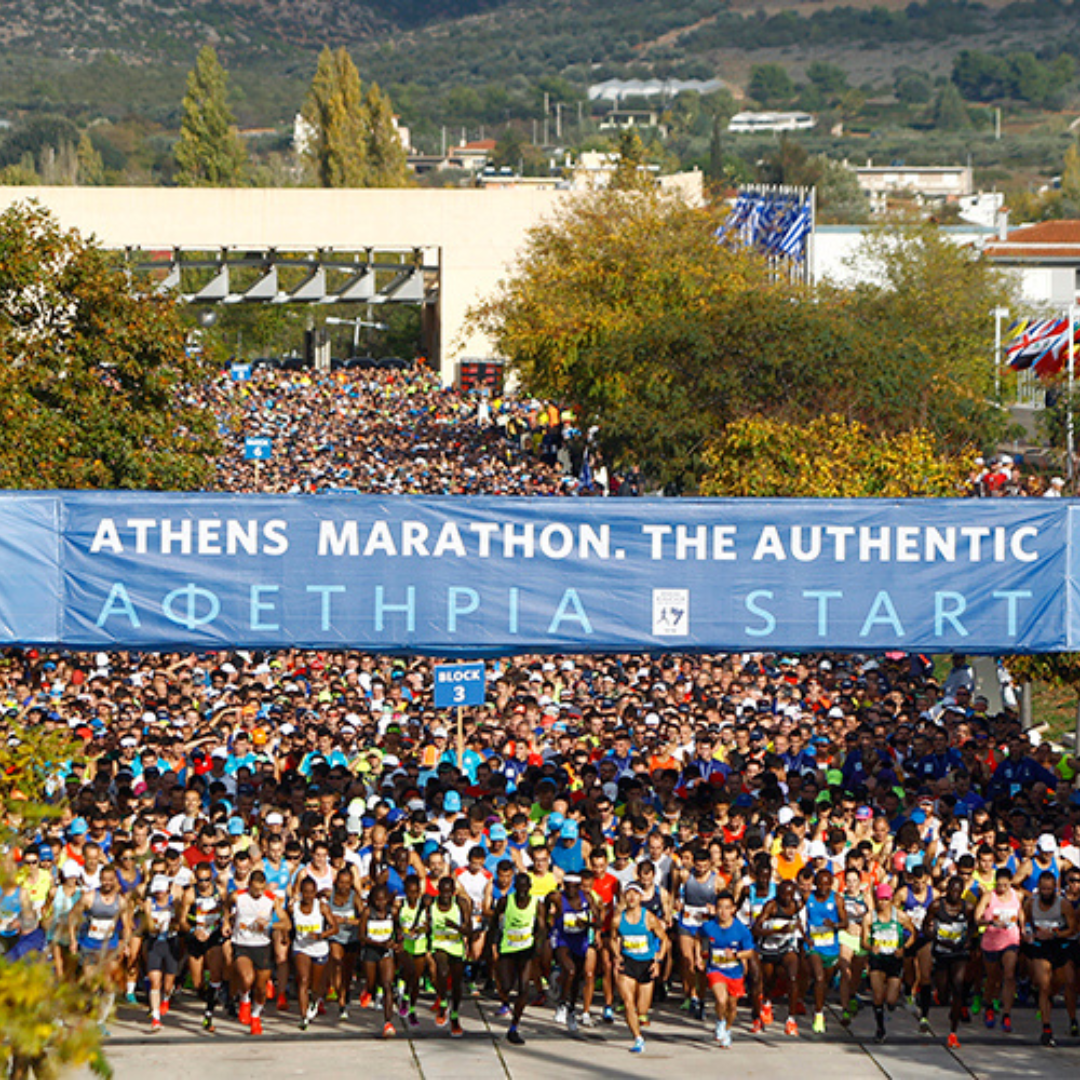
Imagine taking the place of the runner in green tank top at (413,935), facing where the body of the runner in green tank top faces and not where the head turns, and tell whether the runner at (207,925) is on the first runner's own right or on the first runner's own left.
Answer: on the first runner's own right

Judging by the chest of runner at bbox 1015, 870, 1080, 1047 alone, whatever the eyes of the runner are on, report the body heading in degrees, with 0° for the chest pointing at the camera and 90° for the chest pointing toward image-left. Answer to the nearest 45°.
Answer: approximately 0°

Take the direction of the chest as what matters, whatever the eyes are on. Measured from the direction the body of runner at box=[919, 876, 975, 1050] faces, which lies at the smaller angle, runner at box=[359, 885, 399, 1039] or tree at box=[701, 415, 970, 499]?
the runner

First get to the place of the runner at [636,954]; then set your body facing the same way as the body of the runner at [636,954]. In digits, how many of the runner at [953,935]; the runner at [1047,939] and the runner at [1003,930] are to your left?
3

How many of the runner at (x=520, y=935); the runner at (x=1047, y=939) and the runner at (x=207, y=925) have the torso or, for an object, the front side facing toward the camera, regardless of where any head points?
3

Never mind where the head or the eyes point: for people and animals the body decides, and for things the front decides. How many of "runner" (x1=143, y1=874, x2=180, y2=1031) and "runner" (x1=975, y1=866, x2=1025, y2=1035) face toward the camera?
2

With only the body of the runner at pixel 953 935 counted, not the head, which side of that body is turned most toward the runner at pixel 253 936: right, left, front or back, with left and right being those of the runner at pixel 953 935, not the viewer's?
right
